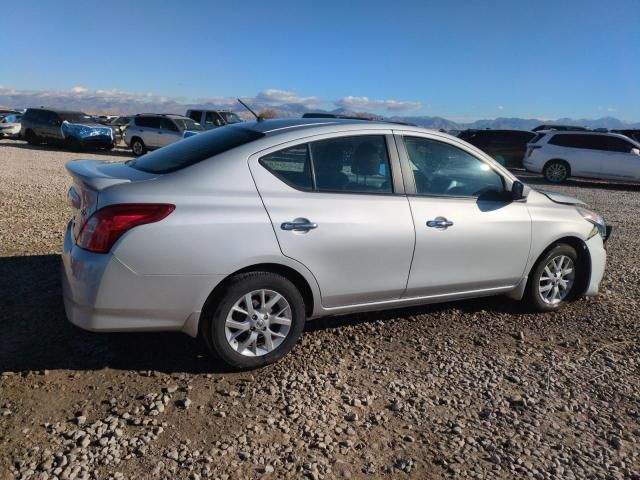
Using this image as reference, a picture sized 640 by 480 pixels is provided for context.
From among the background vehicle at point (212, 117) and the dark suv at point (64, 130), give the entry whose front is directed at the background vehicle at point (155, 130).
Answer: the dark suv

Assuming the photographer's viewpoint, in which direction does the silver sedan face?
facing away from the viewer and to the right of the viewer

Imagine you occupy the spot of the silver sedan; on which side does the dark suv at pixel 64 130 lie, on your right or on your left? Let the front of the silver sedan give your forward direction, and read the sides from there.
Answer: on your left

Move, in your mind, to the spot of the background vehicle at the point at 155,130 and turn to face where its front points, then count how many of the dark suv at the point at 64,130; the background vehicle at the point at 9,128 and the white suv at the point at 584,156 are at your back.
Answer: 2

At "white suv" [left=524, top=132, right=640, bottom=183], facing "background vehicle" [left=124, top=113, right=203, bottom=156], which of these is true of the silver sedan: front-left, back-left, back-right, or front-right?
front-left

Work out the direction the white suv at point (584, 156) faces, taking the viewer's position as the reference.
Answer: facing to the right of the viewer

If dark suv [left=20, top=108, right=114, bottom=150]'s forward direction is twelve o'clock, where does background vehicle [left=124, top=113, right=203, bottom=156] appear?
The background vehicle is roughly at 12 o'clock from the dark suv.

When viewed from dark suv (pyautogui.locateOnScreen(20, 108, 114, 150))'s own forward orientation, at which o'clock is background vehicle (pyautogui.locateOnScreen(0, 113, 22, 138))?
The background vehicle is roughly at 7 o'clock from the dark suv.

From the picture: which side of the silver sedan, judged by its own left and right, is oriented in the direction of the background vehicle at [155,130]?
left

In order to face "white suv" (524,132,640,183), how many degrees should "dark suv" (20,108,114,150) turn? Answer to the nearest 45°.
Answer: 0° — it already faces it

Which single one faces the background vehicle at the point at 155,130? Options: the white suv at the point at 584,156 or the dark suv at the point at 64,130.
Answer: the dark suv

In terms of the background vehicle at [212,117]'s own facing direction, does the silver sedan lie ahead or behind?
ahead

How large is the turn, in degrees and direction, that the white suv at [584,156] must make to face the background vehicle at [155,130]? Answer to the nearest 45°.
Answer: approximately 180°

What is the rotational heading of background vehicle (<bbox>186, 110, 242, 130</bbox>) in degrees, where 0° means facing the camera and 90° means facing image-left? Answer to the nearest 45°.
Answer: approximately 315°

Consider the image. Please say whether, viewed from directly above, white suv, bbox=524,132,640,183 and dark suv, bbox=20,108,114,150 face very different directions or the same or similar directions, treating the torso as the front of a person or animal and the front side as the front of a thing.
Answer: same or similar directions

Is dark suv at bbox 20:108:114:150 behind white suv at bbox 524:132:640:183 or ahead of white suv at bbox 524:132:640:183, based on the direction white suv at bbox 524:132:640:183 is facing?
behind

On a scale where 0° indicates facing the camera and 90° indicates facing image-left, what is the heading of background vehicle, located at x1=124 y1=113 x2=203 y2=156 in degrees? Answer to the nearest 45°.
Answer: approximately 315°
